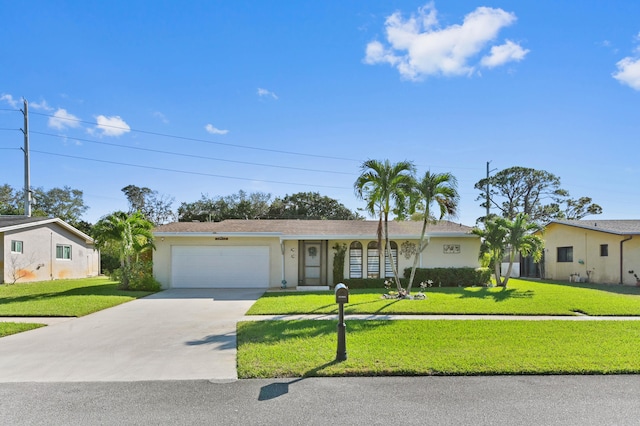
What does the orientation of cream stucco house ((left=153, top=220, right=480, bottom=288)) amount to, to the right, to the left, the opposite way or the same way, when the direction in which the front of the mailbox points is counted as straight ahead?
the same way

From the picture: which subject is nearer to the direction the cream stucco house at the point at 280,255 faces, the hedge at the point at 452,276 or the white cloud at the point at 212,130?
the hedge

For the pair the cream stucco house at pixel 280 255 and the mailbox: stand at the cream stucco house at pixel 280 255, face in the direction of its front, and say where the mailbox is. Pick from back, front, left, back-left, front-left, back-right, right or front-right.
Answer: front

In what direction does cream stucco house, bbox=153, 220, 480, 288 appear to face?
toward the camera

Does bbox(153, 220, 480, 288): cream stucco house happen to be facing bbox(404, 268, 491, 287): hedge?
no

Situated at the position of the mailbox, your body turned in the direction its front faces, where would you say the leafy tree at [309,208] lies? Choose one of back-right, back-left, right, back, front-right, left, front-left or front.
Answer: back

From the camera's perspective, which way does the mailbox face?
toward the camera

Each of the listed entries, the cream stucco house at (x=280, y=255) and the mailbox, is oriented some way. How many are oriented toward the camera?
2

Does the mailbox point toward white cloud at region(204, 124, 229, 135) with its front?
no

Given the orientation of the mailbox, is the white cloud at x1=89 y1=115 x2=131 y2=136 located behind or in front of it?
behind
